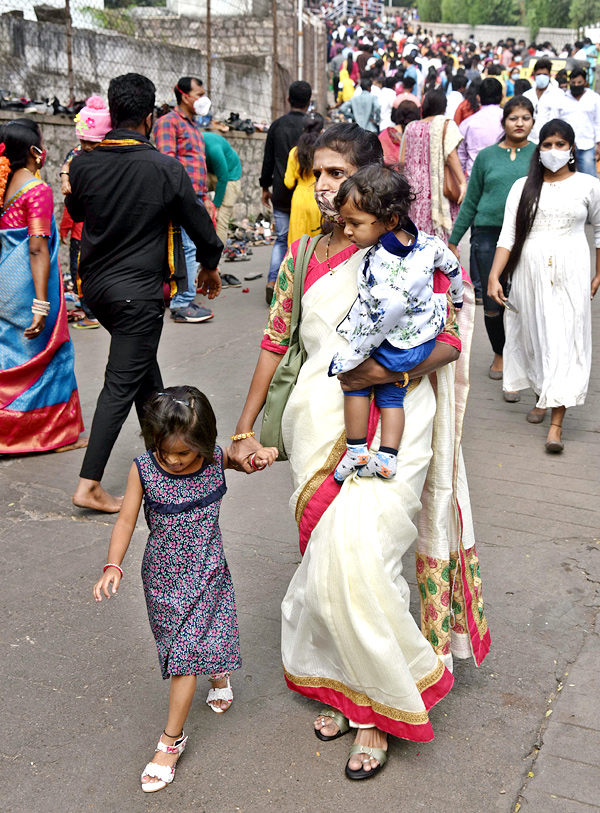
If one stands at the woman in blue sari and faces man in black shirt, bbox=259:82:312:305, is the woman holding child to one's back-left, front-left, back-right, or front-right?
back-right

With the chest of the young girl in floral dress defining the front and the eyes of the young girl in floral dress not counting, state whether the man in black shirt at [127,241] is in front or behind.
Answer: behind

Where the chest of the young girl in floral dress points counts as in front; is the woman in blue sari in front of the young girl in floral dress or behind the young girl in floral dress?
behind

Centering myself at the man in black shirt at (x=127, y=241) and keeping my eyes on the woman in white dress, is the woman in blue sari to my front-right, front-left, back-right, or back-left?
back-left

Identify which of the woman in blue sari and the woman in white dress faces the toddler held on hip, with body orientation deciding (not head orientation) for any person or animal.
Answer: the woman in white dress

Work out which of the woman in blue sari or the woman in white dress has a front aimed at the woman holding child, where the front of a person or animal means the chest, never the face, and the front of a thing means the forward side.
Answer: the woman in white dress

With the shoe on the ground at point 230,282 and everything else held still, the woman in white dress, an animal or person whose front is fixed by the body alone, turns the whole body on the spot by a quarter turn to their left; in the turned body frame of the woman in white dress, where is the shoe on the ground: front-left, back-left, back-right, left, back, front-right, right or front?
back-left

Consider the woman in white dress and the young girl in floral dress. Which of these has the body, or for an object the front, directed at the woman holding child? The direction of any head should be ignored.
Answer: the woman in white dress

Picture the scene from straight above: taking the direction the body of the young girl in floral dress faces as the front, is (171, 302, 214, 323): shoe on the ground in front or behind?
behind
